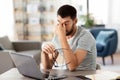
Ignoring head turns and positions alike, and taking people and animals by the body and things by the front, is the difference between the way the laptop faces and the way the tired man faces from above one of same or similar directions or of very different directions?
very different directions

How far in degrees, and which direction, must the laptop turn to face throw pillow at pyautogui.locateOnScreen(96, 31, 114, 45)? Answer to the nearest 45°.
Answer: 0° — it already faces it

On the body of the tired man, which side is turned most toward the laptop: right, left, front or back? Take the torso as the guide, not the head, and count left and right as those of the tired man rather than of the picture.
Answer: front

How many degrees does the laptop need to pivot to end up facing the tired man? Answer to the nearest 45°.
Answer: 0° — it already faces them

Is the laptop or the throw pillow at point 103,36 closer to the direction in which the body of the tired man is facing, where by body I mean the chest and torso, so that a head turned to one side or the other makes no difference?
the laptop

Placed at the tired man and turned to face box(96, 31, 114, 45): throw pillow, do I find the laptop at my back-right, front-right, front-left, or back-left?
back-left

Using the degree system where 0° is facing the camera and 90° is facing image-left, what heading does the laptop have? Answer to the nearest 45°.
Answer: approximately 225°

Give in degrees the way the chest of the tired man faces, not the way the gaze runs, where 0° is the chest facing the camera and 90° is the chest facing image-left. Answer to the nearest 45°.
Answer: approximately 45°
